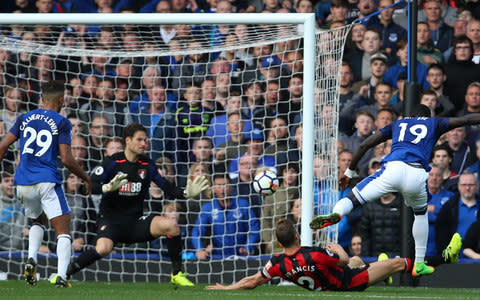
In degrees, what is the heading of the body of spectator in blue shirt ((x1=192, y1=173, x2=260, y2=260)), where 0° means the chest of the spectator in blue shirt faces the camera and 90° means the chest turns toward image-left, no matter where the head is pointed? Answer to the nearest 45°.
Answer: approximately 0°

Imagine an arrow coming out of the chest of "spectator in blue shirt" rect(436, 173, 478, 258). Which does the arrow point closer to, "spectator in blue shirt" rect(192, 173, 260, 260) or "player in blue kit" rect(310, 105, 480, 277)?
the player in blue kit

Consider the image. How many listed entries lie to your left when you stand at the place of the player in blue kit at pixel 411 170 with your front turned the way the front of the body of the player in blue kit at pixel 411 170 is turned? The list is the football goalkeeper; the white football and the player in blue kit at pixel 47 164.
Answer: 3

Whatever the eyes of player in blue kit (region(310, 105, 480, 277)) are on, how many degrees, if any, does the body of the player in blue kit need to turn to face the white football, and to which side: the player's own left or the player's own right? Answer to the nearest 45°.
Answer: approximately 90° to the player's own left

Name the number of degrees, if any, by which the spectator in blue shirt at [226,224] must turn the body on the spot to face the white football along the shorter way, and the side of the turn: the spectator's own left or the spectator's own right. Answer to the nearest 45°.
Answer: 0° — they already face it

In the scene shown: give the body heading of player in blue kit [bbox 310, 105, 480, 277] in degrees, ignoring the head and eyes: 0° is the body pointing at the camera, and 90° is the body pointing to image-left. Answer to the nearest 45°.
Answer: approximately 180°

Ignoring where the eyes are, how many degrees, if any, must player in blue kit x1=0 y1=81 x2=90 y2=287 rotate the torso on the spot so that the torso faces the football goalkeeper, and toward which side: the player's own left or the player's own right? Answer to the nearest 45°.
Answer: approximately 90° to the player's own right
